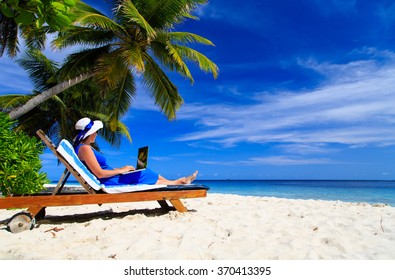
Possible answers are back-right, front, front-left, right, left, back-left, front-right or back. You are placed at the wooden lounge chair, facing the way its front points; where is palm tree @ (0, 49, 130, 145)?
left

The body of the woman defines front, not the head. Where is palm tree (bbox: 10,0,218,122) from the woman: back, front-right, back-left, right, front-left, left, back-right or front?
left

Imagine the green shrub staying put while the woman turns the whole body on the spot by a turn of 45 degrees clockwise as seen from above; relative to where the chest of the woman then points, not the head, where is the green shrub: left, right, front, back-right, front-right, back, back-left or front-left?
back-right

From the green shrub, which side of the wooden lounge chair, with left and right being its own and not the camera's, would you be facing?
back

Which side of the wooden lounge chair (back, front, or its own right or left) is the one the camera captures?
right

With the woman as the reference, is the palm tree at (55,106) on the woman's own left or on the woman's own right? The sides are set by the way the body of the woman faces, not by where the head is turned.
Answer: on the woman's own left

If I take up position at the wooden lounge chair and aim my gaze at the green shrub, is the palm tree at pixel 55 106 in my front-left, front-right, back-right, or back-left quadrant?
front-right

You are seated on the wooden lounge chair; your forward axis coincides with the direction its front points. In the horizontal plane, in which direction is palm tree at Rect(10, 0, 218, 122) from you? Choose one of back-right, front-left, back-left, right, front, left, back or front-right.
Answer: left

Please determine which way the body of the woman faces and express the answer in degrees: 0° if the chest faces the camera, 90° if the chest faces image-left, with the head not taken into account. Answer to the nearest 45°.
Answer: approximately 270°
